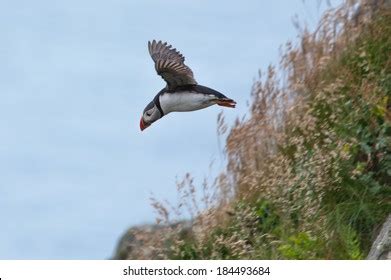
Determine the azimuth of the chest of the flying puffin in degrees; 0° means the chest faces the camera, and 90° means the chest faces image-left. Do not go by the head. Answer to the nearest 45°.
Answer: approximately 90°
